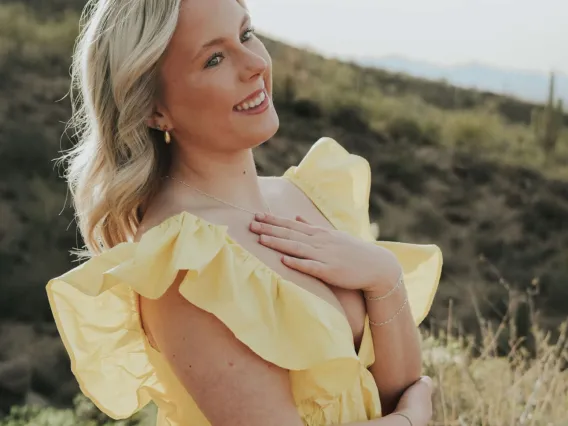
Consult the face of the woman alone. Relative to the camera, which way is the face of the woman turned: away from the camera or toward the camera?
toward the camera

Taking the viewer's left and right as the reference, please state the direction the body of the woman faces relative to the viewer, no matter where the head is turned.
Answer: facing the viewer and to the right of the viewer

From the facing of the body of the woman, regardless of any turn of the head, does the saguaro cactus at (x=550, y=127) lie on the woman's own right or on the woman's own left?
on the woman's own left
